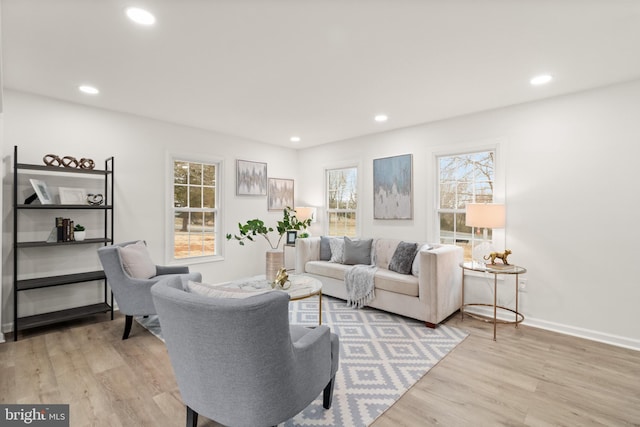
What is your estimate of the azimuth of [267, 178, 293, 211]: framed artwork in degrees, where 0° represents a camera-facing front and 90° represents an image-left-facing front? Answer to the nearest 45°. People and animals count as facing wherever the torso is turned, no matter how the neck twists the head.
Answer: approximately 315°

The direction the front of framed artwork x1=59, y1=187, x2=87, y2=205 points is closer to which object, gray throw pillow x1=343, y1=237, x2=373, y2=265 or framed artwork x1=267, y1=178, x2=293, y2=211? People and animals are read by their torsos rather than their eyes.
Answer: the gray throw pillow

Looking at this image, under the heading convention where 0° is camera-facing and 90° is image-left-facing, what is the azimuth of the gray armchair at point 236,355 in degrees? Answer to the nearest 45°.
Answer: approximately 225°

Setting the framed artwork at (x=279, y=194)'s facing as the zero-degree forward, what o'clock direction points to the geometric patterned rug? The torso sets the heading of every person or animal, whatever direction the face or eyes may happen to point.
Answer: The geometric patterned rug is roughly at 1 o'clock from the framed artwork.

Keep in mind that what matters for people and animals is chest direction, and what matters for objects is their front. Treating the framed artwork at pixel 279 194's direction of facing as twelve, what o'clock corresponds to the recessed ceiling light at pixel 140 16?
The recessed ceiling light is roughly at 2 o'clock from the framed artwork.

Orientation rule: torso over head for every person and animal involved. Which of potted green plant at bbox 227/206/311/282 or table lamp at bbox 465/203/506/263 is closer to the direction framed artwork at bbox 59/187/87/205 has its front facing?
the table lamp

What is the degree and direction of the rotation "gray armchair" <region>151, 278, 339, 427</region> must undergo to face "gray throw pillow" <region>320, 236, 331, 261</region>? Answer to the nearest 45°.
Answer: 0° — it already faces it
